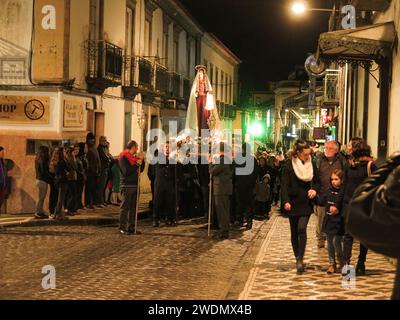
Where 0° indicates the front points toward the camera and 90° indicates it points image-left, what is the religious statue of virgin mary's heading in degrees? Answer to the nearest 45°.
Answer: approximately 0°

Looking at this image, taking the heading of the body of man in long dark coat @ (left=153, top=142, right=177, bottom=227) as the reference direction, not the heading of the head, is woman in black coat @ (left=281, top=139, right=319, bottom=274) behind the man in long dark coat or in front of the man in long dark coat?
in front

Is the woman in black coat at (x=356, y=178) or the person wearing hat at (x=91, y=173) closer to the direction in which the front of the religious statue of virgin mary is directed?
the woman in black coat

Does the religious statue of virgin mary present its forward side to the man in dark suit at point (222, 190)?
yes

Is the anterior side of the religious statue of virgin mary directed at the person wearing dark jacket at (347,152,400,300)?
yes

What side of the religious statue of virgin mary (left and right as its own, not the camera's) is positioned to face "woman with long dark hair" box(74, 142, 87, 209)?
right

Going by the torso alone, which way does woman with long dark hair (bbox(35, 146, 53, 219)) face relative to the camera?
to the viewer's right

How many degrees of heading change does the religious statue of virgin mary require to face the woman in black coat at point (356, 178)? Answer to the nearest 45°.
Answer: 0° — it already faces them

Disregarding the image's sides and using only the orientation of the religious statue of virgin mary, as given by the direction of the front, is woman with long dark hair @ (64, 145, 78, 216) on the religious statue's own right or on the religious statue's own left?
on the religious statue's own right

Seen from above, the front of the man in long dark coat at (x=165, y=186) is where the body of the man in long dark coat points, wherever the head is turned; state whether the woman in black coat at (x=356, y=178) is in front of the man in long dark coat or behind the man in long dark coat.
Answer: in front

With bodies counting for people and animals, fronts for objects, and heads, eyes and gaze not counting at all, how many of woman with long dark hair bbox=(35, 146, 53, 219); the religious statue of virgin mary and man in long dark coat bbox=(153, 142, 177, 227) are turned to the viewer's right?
1
